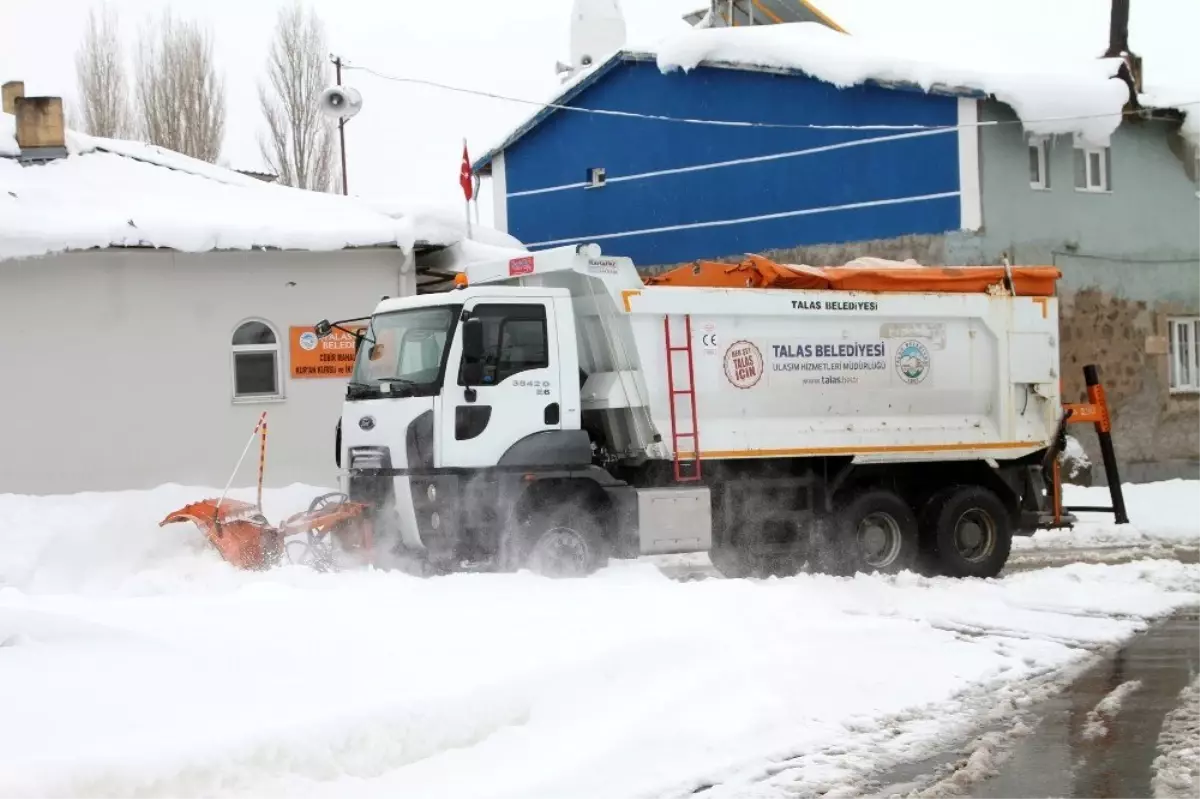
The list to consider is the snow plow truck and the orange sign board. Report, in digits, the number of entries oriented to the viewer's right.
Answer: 0

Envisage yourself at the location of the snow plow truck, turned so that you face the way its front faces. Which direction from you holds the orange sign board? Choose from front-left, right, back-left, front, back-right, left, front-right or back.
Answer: right

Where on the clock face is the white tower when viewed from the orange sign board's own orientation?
The white tower is roughly at 7 o'clock from the orange sign board.

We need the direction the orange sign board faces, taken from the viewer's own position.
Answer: facing the viewer

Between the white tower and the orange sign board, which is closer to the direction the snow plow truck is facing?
the orange sign board

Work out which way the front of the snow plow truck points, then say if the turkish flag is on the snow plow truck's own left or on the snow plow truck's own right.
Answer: on the snow plow truck's own right

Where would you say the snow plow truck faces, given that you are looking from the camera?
facing the viewer and to the left of the viewer

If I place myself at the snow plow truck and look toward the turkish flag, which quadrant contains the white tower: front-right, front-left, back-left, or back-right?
front-right

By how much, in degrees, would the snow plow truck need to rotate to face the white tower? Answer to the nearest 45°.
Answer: approximately 135° to its right

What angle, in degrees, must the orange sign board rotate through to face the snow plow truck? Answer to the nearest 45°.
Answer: approximately 45° to its left
